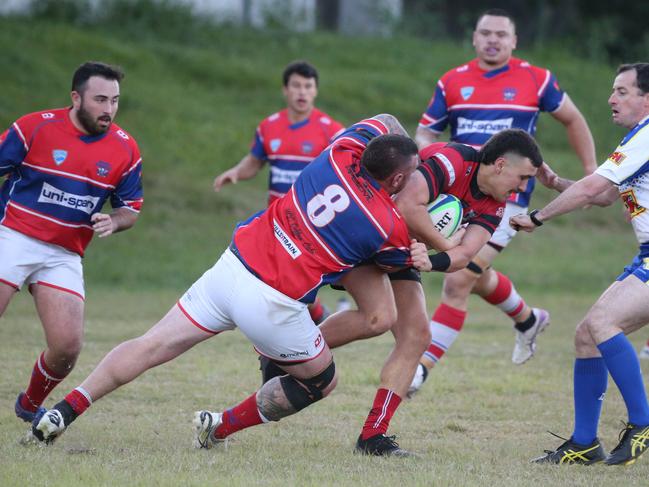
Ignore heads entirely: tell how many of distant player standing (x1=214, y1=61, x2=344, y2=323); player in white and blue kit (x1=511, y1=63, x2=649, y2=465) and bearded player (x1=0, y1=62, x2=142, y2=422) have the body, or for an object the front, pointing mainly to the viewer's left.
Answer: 1

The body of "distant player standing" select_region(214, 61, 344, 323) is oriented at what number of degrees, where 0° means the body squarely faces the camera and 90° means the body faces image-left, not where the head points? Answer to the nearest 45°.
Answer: approximately 0°

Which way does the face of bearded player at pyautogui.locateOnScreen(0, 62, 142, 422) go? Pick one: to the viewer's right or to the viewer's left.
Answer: to the viewer's right

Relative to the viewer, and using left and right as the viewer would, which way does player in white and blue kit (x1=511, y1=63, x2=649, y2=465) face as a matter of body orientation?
facing to the left of the viewer

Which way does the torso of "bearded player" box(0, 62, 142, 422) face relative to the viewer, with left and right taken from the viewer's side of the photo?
facing the viewer and to the right of the viewer

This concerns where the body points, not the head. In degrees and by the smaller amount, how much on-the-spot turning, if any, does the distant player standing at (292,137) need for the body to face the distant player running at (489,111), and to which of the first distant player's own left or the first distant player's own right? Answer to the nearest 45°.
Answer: approximately 45° to the first distant player's own left

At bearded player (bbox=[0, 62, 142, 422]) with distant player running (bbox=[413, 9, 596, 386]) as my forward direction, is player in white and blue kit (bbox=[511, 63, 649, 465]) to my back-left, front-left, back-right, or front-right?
front-right

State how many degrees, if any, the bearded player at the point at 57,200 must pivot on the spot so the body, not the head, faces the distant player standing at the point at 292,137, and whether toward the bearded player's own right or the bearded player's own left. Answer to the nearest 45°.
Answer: approximately 90° to the bearded player's own left

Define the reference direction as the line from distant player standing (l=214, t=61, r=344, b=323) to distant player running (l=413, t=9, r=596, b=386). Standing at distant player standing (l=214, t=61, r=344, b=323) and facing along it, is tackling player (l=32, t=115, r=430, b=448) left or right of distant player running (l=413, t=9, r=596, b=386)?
right

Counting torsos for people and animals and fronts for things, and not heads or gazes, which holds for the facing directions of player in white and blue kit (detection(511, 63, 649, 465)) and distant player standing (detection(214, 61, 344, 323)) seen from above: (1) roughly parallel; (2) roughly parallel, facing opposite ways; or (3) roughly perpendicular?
roughly perpendicular

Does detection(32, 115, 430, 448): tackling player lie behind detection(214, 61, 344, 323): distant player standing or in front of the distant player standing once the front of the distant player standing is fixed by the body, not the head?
in front

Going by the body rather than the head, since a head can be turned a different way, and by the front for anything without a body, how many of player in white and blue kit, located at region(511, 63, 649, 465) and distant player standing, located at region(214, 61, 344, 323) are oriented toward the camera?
1
